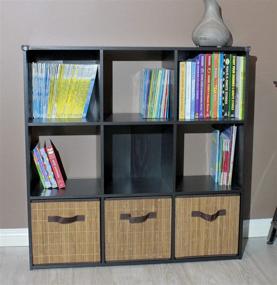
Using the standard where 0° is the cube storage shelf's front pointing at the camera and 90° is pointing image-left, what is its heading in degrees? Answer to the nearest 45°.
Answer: approximately 0°
